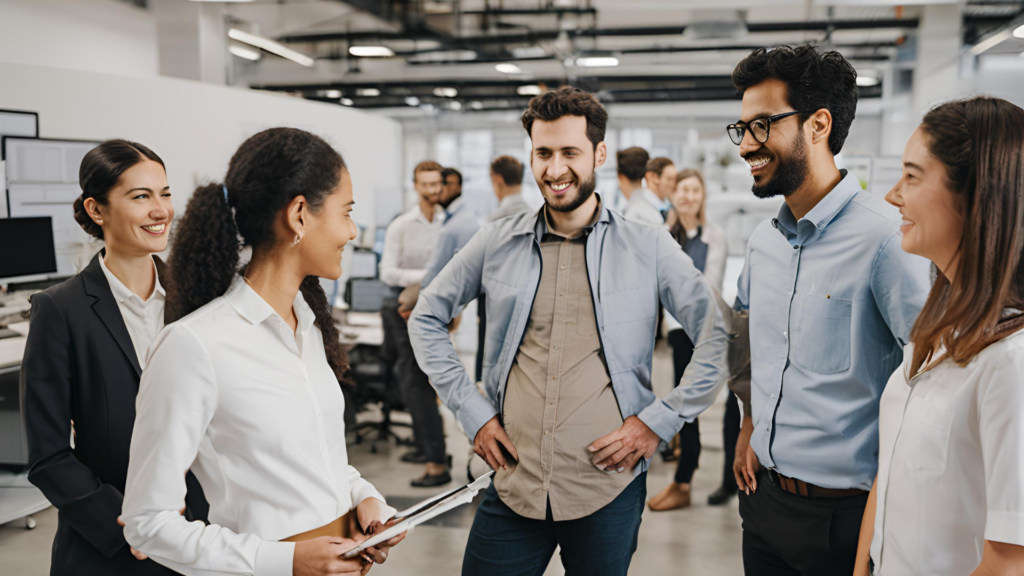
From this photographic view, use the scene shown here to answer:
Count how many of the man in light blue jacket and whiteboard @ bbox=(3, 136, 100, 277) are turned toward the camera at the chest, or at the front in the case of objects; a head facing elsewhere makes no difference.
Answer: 2

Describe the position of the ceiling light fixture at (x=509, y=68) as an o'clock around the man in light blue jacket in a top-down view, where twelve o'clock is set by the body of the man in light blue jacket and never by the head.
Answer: The ceiling light fixture is roughly at 6 o'clock from the man in light blue jacket.

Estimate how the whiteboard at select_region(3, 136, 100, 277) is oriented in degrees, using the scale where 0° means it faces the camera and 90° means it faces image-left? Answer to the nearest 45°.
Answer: approximately 0°

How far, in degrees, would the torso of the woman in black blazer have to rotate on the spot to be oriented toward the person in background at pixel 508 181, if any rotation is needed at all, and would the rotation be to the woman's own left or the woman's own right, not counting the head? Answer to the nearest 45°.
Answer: approximately 90° to the woman's own left

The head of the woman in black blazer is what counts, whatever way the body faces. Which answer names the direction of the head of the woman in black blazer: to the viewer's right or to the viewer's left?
to the viewer's right

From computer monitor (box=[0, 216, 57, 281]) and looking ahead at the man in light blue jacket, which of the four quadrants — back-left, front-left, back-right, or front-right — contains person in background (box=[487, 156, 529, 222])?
front-left

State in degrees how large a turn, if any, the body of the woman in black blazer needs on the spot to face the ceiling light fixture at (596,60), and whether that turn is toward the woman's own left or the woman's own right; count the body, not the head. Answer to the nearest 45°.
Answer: approximately 90° to the woman's own left

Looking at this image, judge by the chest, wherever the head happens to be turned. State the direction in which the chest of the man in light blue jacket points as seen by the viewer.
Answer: toward the camera

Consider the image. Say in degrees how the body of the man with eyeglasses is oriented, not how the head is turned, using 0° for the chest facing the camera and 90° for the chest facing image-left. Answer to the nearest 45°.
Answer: approximately 45°

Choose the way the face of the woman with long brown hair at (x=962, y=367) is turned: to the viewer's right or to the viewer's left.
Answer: to the viewer's left

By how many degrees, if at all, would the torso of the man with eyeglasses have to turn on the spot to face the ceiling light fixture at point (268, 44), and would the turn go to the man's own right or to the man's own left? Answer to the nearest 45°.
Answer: approximately 90° to the man's own right

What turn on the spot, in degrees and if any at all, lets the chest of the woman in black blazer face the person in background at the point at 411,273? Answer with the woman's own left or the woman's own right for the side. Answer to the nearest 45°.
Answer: approximately 90° to the woman's own left

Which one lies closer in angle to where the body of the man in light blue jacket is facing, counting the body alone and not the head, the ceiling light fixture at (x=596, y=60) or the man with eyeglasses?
the man with eyeglasses

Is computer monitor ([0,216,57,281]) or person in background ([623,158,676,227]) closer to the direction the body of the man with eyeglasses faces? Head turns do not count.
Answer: the computer monitor

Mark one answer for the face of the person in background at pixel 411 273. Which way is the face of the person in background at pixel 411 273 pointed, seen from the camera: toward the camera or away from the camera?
toward the camera
